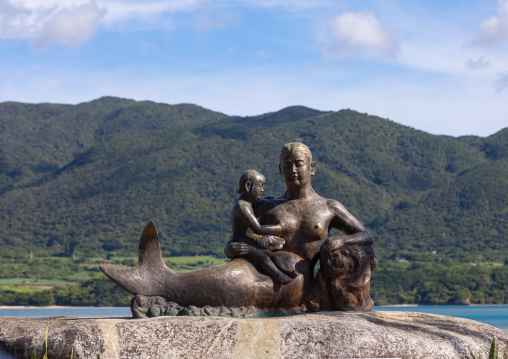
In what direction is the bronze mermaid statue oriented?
toward the camera
